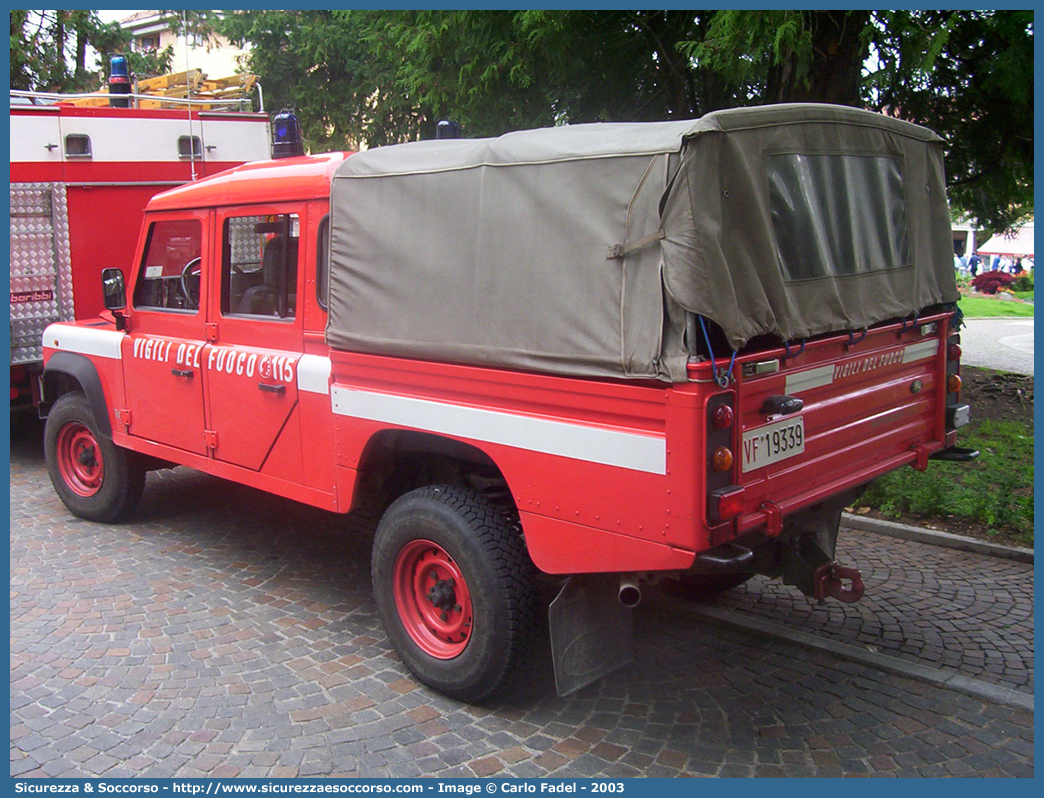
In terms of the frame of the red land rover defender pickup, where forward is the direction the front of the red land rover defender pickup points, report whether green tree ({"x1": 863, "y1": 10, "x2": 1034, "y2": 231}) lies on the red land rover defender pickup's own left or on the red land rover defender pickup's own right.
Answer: on the red land rover defender pickup's own right

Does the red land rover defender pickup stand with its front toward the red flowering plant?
no

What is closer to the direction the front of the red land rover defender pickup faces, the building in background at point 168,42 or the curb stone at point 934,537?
the building in background

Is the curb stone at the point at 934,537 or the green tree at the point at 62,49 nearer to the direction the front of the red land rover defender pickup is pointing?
the green tree

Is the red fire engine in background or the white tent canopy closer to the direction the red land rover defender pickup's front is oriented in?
the red fire engine in background

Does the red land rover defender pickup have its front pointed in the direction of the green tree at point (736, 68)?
no

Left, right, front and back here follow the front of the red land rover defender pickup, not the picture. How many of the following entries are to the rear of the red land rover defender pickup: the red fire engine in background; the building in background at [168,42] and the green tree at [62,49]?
0

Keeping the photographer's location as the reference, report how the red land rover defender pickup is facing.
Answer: facing away from the viewer and to the left of the viewer

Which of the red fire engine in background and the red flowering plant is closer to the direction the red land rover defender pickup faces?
the red fire engine in background

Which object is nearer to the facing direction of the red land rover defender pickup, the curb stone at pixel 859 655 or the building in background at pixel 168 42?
the building in background

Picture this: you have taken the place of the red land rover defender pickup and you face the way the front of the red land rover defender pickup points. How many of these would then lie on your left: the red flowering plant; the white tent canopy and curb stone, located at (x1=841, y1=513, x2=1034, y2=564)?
0

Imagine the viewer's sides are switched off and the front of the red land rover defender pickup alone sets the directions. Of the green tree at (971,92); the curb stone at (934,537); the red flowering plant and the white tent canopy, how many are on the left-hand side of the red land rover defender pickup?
0

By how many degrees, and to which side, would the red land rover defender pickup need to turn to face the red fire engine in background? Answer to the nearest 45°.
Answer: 0° — it already faces it

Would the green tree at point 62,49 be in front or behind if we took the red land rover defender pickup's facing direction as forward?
in front

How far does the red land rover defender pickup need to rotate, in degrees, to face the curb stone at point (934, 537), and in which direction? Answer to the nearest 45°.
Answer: approximately 90° to its right
